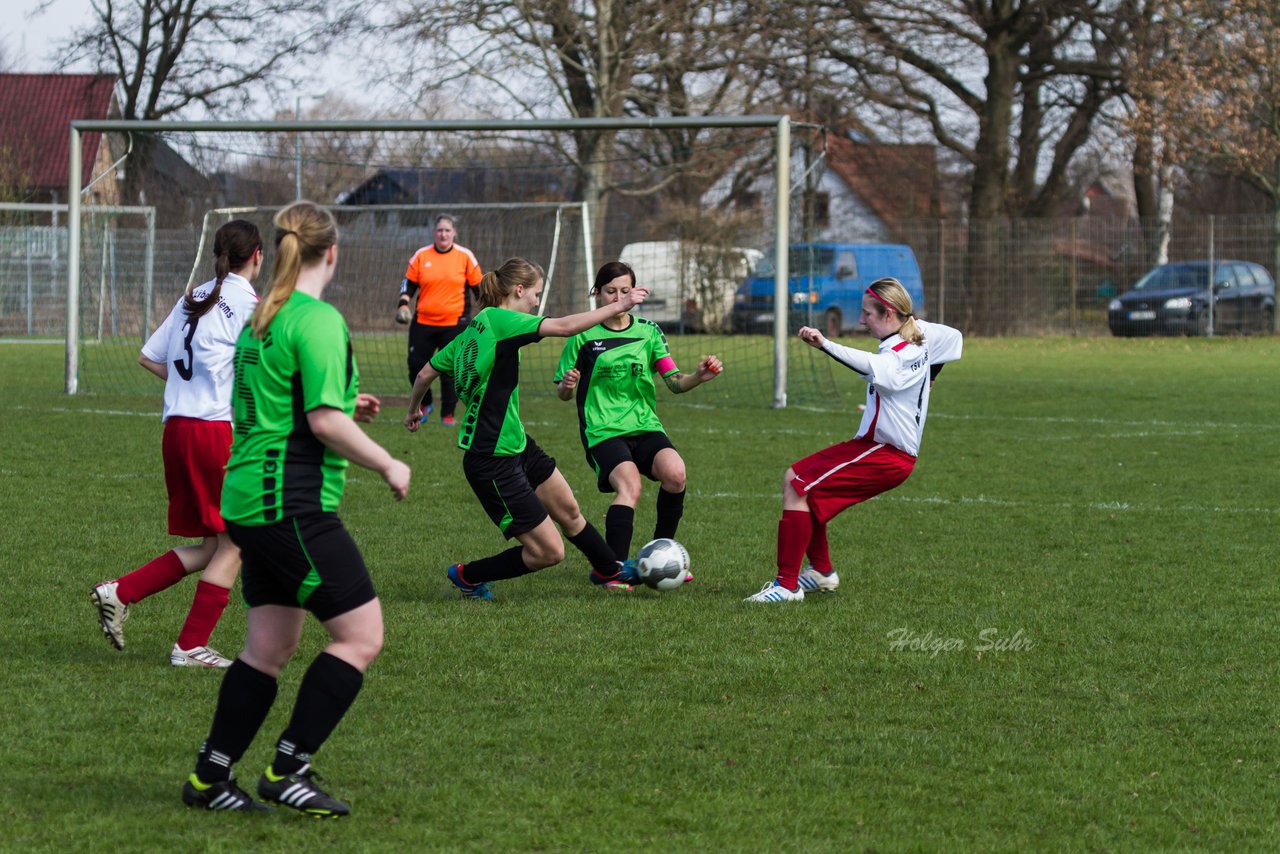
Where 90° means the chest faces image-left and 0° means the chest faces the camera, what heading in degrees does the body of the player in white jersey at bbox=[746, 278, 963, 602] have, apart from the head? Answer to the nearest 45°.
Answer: approximately 90°

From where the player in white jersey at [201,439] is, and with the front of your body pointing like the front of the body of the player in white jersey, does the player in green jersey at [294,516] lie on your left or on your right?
on your right

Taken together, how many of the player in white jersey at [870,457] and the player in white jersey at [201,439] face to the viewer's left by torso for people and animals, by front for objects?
1

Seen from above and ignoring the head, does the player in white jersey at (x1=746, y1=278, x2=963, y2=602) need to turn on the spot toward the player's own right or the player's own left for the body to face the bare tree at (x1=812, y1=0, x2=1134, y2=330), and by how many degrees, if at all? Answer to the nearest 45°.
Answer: approximately 90° to the player's own right

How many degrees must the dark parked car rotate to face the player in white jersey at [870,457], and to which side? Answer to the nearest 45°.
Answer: approximately 45° to its left

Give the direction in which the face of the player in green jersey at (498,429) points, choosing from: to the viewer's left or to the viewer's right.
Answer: to the viewer's right

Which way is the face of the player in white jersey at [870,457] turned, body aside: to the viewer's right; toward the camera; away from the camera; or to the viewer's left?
to the viewer's left

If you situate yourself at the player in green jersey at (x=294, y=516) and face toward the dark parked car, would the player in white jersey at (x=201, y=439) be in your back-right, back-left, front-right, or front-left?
front-left

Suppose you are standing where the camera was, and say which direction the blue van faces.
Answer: facing the viewer and to the left of the viewer

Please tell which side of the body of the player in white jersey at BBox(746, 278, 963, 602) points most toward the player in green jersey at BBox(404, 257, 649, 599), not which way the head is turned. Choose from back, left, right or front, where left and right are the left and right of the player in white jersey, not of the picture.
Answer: front

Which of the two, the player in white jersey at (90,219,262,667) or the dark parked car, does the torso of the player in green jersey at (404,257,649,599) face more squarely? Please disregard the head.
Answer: the dark parked car

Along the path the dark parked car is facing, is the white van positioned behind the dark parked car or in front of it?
in front

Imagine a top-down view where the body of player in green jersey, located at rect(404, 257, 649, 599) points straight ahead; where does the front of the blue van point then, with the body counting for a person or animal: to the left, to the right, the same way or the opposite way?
the opposite way
